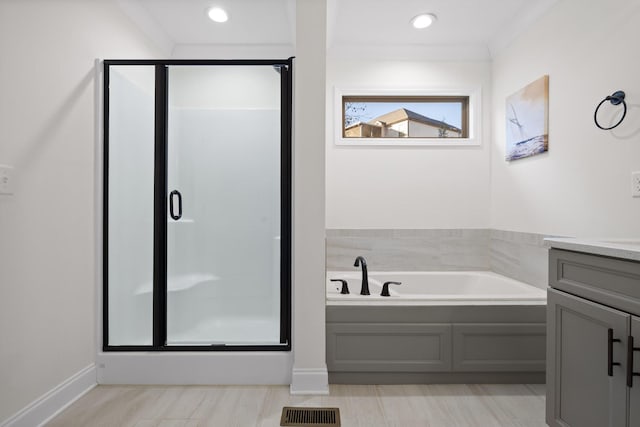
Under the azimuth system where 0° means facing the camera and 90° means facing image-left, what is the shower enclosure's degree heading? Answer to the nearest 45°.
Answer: approximately 0°

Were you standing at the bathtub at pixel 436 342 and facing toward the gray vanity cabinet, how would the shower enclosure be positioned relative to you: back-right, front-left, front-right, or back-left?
back-right

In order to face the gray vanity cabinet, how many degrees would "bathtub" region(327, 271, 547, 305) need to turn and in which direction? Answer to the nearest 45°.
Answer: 0° — it already faces it

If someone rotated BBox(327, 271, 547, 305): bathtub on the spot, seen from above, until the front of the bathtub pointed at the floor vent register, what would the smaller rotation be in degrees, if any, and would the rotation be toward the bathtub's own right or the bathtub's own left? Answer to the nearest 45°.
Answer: approximately 45° to the bathtub's own right

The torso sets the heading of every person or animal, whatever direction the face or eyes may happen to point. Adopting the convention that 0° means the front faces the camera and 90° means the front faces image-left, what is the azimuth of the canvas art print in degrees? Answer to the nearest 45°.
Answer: approximately 45°

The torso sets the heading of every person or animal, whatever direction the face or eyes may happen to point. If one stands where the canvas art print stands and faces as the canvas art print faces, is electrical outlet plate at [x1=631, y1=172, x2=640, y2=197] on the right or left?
on its left

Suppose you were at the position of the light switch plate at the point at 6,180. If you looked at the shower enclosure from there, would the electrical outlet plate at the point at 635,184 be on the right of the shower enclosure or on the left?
right
